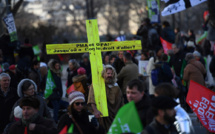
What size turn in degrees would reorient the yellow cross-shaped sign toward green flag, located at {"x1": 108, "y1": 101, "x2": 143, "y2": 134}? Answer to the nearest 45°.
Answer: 0° — it already faces it

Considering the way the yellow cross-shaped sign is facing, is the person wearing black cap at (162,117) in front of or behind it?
in front

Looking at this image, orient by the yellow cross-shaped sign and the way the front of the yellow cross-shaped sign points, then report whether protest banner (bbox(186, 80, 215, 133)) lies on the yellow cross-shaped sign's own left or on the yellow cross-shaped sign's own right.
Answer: on the yellow cross-shaped sign's own left

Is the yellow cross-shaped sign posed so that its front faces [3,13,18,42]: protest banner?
no

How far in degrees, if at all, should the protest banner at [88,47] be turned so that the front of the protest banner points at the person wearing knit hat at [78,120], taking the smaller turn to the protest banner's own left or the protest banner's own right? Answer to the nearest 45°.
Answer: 0° — it already faces them

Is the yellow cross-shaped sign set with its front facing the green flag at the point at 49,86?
no

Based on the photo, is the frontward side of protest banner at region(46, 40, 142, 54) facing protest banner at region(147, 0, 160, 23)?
no

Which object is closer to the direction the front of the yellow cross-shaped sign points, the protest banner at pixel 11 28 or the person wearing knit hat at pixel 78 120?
the person wearing knit hat

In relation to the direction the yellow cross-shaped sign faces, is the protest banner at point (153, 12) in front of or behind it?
behind

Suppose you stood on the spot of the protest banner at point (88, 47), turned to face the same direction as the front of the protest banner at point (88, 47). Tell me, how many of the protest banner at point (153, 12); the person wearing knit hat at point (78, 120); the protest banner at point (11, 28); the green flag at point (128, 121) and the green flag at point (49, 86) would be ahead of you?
2

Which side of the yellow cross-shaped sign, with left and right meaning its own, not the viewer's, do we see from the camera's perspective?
front

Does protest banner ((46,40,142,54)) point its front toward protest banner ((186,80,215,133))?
no
